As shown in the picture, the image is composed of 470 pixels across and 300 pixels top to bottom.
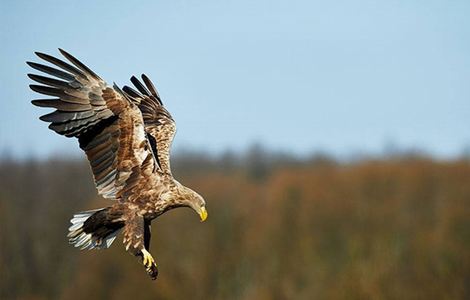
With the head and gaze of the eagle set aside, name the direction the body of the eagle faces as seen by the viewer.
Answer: to the viewer's right
